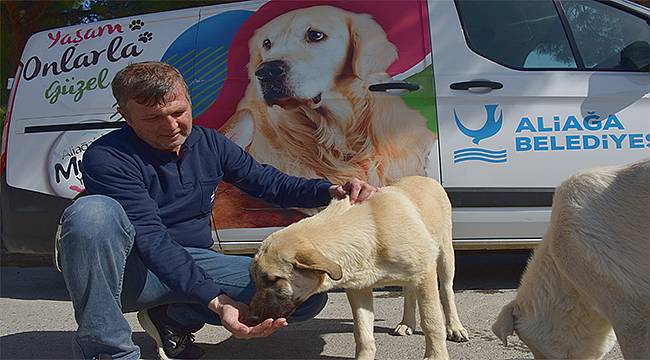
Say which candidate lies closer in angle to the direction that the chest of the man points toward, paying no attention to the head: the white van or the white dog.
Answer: the white dog

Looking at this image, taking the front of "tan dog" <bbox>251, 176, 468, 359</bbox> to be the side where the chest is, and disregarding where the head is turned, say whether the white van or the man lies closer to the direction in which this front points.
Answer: the man

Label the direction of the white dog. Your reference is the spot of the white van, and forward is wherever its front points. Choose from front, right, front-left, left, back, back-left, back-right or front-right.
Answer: right

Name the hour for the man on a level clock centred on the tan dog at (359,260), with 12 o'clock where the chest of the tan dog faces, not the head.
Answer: The man is roughly at 1 o'clock from the tan dog.

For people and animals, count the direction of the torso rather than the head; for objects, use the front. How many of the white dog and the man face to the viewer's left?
1

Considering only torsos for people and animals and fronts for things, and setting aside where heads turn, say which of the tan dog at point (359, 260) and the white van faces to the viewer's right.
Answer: the white van

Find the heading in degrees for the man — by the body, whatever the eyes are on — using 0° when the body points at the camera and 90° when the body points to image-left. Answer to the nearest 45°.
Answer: approximately 315°

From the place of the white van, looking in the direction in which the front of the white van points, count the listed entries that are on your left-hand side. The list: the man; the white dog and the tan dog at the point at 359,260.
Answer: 0

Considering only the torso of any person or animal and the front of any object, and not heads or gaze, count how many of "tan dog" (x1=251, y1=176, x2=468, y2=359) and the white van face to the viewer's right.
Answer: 1

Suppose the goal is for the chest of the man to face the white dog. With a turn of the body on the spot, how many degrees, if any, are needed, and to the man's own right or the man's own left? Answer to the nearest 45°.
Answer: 0° — they already face it

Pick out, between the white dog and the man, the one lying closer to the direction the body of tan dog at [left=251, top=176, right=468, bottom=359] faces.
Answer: the man

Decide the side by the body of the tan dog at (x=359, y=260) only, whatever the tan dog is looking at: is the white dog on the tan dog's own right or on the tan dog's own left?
on the tan dog's own left

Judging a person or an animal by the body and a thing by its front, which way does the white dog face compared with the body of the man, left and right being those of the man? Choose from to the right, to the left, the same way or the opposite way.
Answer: the opposite way

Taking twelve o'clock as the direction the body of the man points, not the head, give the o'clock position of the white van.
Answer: The white van is roughly at 9 o'clock from the man.

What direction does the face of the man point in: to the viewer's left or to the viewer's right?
to the viewer's right
